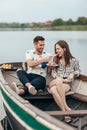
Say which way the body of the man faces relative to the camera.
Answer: toward the camera

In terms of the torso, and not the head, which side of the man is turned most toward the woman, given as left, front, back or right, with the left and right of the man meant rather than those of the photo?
left
